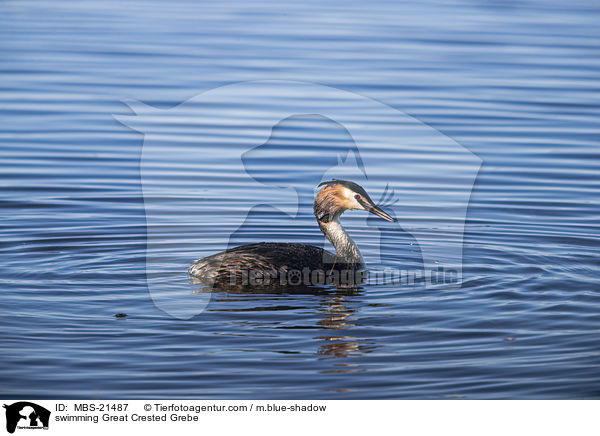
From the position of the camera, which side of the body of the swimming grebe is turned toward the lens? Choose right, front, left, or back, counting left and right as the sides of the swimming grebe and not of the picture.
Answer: right
